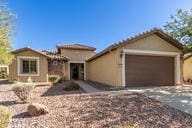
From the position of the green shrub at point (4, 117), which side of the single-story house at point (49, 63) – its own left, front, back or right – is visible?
front

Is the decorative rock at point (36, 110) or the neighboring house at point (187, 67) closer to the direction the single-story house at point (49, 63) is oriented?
the decorative rock

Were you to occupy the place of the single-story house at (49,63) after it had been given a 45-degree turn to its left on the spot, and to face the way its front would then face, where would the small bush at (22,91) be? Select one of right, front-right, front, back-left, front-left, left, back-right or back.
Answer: front-right

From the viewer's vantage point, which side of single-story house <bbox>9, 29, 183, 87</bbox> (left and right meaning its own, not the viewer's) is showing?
front

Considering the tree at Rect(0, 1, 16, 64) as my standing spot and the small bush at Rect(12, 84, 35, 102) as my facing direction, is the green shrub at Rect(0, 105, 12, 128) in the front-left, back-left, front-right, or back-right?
front-right

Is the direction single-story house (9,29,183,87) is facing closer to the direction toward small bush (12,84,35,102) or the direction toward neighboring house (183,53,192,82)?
the small bush

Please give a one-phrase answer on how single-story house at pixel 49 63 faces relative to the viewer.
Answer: facing the viewer

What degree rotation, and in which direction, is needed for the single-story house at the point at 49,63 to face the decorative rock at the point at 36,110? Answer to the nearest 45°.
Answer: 0° — it already faces it

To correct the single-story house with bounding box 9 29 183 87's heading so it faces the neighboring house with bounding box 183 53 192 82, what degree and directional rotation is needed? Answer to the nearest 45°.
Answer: approximately 135° to its left

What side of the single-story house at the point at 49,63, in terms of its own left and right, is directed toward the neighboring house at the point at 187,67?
left
